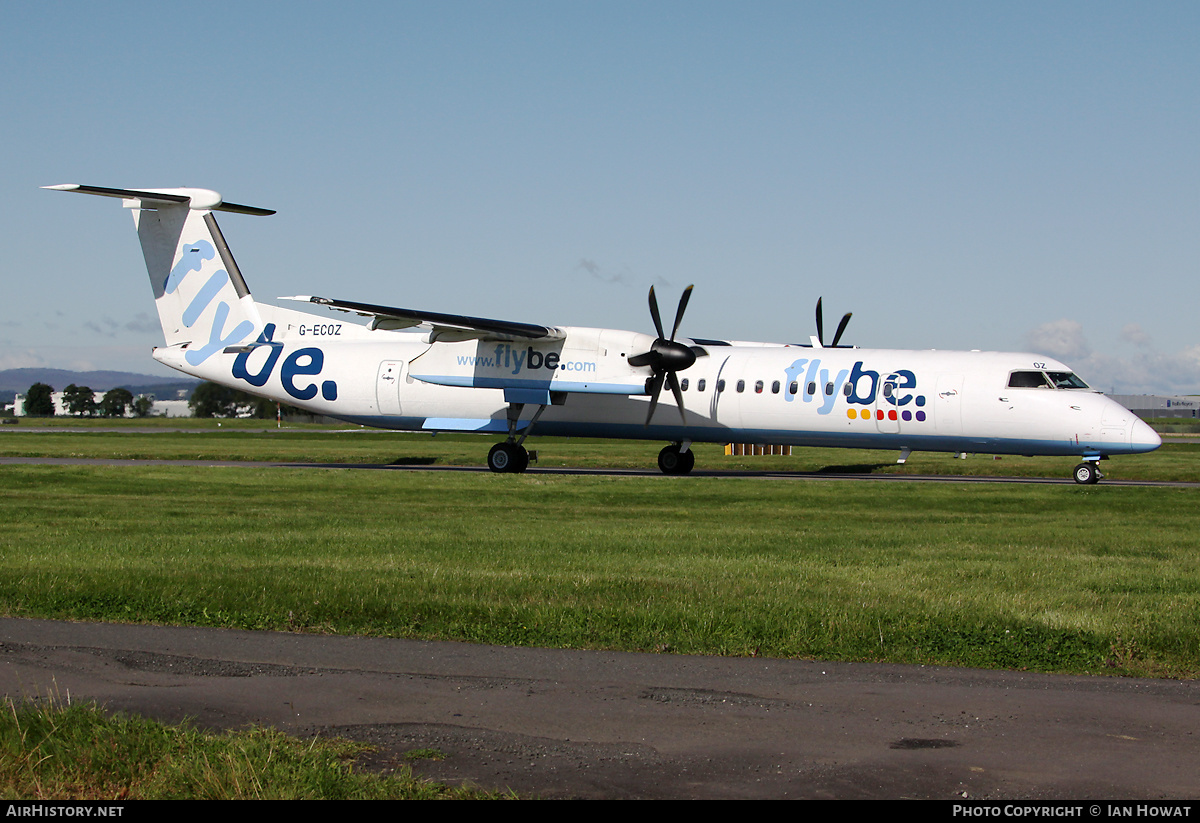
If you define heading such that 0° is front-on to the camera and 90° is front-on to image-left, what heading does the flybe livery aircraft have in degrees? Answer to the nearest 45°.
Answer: approximately 315°
